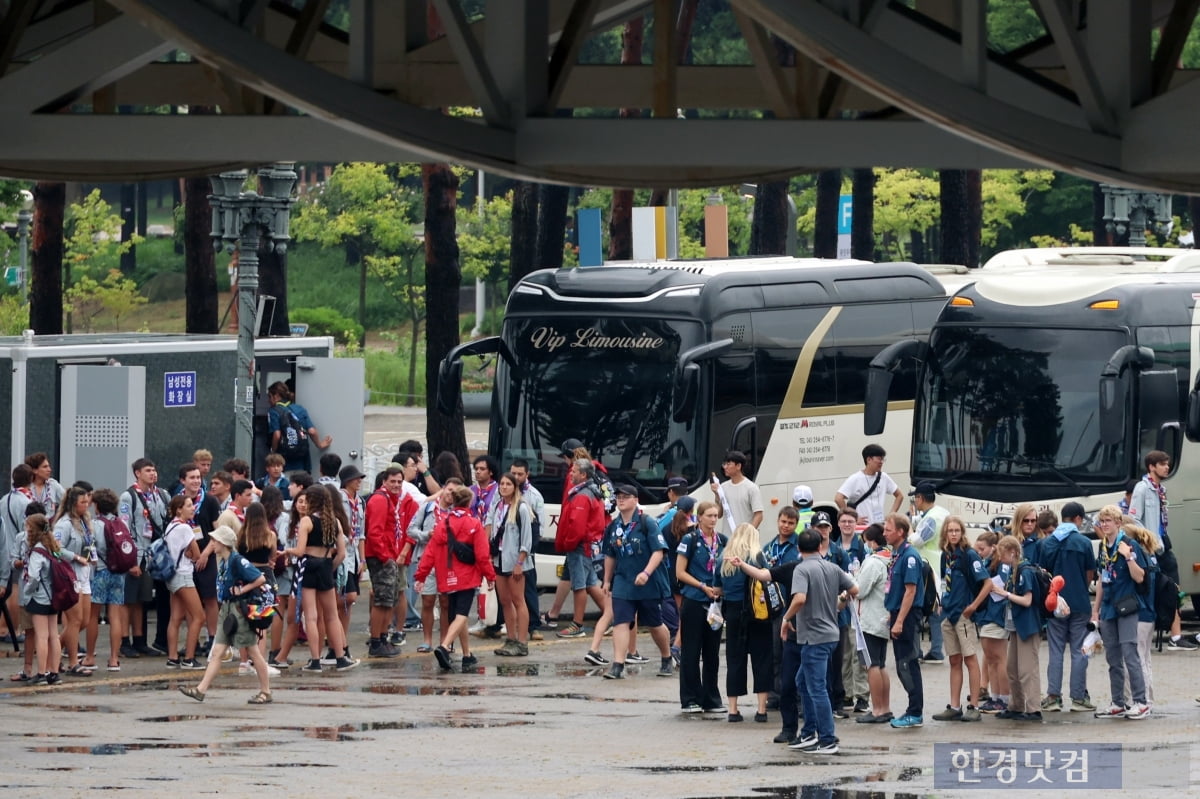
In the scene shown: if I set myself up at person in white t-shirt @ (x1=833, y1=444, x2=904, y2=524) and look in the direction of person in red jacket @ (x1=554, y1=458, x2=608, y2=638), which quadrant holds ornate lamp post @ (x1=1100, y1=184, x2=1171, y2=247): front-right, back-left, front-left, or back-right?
back-right

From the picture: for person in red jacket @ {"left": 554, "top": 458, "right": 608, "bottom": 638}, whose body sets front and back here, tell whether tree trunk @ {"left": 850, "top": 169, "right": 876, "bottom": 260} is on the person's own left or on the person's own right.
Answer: on the person's own right

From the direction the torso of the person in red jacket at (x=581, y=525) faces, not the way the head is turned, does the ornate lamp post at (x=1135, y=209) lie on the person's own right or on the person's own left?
on the person's own right

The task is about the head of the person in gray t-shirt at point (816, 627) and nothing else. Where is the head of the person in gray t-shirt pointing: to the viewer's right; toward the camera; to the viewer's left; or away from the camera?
away from the camera
